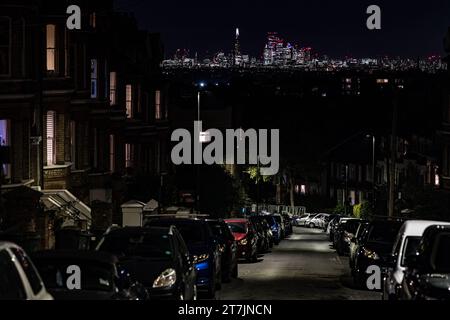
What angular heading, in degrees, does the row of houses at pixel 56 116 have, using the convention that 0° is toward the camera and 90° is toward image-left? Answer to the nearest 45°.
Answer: approximately 315°

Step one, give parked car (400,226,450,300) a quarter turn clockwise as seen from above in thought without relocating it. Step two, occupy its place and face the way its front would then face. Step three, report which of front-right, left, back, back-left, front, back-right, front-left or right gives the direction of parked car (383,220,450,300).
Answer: right

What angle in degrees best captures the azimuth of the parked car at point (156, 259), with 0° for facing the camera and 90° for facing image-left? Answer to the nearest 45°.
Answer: approximately 0°

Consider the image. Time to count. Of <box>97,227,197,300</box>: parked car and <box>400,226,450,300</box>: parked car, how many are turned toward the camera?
2

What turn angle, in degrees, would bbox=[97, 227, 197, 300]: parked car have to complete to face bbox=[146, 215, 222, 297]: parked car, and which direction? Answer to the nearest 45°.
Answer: approximately 180°

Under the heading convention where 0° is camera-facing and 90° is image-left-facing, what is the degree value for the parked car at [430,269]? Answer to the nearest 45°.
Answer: approximately 0°

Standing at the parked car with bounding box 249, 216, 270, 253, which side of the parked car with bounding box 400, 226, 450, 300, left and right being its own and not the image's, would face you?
back

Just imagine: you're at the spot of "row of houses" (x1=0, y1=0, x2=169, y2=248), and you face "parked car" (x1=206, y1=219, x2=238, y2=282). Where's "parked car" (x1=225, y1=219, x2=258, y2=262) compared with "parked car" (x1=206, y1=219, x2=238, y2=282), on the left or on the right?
left

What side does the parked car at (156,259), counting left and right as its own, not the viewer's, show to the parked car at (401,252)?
left

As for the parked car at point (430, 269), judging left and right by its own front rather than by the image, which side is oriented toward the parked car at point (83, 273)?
right
